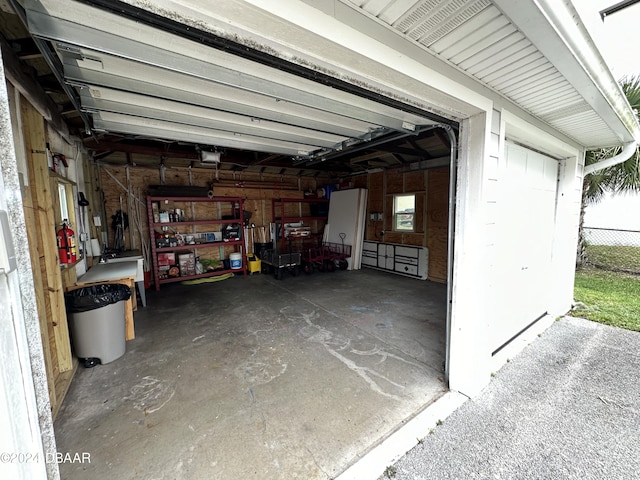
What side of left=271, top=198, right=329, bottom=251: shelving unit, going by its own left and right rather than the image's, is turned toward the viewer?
front

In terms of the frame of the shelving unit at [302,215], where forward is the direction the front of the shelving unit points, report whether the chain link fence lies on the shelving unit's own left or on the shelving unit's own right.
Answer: on the shelving unit's own left

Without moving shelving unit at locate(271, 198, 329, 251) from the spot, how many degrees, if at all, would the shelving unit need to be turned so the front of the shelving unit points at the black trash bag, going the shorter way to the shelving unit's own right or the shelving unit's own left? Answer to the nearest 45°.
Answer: approximately 45° to the shelving unit's own right

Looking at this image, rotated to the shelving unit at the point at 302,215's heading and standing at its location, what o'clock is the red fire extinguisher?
The red fire extinguisher is roughly at 1 o'clock from the shelving unit.
